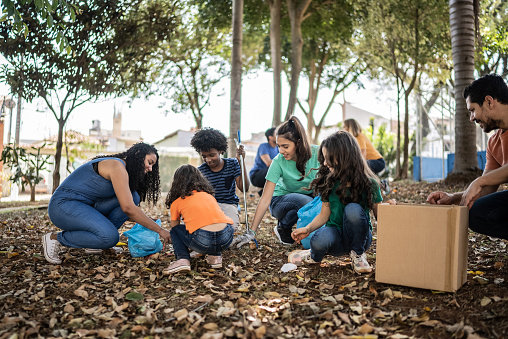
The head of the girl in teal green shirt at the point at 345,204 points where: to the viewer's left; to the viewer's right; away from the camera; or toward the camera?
to the viewer's left

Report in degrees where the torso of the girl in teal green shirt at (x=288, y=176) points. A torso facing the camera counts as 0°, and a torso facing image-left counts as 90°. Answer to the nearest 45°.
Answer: approximately 45°

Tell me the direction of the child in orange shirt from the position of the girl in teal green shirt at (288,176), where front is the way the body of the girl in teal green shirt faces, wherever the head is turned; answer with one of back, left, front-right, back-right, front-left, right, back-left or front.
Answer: front

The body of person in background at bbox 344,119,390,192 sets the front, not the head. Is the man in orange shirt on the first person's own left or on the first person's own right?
on the first person's own left

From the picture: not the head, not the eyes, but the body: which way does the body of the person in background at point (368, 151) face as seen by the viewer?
to the viewer's left

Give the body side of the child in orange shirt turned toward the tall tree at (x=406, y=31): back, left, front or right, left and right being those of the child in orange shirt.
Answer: right

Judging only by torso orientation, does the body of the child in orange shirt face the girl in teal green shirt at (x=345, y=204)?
no

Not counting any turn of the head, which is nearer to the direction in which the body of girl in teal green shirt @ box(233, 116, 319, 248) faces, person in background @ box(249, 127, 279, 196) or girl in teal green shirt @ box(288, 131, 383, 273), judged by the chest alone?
the girl in teal green shirt

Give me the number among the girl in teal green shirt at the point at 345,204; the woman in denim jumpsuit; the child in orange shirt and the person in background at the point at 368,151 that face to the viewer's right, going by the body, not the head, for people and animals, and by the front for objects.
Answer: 1

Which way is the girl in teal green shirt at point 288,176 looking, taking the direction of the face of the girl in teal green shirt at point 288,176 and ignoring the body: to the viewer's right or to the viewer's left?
to the viewer's left

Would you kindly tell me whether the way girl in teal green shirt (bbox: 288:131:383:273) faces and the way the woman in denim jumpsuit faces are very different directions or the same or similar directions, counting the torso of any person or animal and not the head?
very different directions

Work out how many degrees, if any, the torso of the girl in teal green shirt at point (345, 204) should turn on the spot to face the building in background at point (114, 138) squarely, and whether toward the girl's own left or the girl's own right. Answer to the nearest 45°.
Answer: approximately 90° to the girl's own right

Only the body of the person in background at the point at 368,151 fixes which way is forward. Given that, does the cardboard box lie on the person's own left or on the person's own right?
on the person's own left

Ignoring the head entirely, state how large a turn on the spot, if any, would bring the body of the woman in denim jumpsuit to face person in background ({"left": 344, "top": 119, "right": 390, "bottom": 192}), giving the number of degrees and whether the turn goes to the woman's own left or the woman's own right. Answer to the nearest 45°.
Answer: approximately 45° to the woman's own left

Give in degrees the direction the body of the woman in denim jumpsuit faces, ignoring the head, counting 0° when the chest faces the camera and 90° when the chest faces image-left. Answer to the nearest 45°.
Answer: approximately 270°
